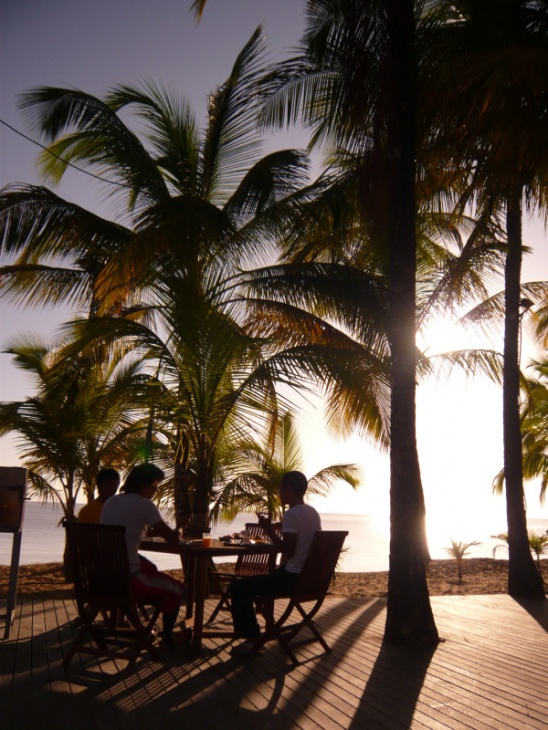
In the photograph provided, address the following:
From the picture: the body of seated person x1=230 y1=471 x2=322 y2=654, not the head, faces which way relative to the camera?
to the viewer's left

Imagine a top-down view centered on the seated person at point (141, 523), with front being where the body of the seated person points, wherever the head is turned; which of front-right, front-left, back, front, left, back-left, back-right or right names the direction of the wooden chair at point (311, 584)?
front-right

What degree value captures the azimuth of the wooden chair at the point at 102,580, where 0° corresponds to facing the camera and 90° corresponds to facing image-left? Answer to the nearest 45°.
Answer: approximately 225°

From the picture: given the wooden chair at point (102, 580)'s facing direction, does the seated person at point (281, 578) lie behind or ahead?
ahead

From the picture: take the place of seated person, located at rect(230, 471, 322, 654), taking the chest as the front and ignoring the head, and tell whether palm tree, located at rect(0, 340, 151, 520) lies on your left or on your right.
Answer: on your right

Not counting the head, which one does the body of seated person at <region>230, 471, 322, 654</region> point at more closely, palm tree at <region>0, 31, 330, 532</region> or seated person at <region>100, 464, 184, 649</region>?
the seated person

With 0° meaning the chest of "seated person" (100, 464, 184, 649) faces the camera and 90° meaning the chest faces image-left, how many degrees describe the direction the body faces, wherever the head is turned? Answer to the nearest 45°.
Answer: approximately 225°
